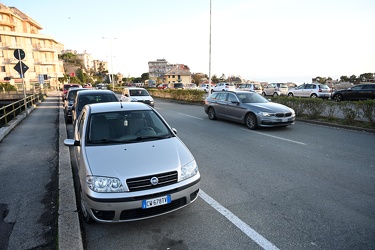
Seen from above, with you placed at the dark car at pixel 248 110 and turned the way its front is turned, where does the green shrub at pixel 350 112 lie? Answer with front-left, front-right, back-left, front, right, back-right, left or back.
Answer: front-left

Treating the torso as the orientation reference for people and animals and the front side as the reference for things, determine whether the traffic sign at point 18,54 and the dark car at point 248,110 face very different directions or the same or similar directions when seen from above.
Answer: very different directions

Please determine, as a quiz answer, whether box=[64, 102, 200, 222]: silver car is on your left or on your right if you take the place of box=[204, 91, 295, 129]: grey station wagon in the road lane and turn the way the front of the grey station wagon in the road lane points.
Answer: on your right

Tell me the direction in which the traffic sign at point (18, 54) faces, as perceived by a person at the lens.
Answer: facing away from the viewer

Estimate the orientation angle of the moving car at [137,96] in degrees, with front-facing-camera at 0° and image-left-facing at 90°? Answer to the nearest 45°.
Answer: approximately 315°
